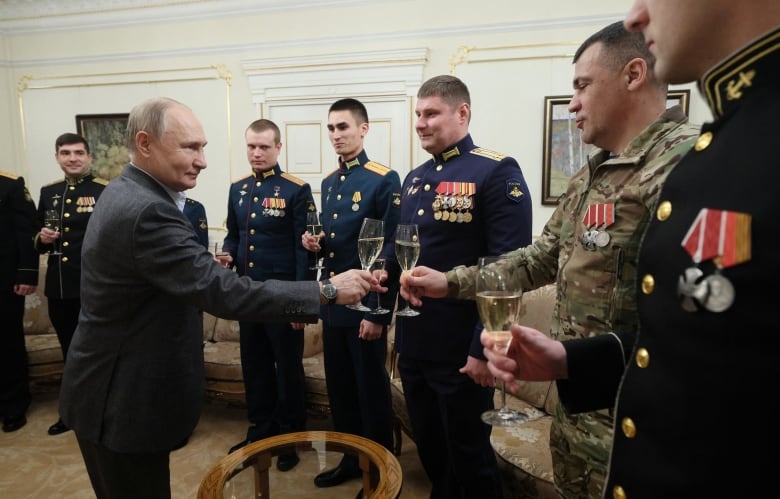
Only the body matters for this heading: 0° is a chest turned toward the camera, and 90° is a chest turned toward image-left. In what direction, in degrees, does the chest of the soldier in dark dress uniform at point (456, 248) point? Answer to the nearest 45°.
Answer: approximately 45°

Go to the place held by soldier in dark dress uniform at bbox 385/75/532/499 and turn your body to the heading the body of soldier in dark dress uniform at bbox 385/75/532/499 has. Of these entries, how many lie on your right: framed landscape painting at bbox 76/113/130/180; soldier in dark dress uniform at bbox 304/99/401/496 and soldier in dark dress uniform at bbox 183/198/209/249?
3

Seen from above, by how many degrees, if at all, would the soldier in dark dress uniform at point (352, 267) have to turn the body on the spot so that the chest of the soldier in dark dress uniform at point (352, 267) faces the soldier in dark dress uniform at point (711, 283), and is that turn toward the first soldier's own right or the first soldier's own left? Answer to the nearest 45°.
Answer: approximately 45° to the first soldier's own left

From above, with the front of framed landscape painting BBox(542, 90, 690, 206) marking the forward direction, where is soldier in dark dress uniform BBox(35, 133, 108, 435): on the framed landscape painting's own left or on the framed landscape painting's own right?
on the framed landscape painting's own right

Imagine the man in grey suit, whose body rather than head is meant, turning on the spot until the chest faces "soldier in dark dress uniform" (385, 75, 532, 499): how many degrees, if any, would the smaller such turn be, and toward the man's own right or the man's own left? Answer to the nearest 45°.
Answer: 0° — they already face them

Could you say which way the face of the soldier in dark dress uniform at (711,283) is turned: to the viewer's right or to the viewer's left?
to the viewer's left

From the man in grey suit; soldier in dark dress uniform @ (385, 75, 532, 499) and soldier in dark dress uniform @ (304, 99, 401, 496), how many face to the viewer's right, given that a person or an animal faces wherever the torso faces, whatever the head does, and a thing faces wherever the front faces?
1

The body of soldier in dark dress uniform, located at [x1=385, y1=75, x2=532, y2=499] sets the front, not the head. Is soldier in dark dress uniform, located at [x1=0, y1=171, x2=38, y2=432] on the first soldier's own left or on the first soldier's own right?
on the first soldier's own right

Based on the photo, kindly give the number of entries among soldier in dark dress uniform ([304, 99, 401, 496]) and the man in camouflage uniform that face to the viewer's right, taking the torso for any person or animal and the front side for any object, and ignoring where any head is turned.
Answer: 0

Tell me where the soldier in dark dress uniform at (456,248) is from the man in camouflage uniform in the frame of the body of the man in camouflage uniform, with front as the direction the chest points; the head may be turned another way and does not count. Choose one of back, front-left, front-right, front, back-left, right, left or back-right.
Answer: right

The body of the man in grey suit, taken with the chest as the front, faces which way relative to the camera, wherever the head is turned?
to the viewer's right

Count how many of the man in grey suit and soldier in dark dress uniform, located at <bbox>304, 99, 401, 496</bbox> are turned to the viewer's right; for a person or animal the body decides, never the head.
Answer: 1

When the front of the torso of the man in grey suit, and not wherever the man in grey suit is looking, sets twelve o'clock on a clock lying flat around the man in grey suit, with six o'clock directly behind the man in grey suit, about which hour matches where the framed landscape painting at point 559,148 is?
The framed landscape painting is roughly at 11 o'clock from the man in grey suit.

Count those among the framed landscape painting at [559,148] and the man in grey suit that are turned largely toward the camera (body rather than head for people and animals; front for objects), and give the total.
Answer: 1
